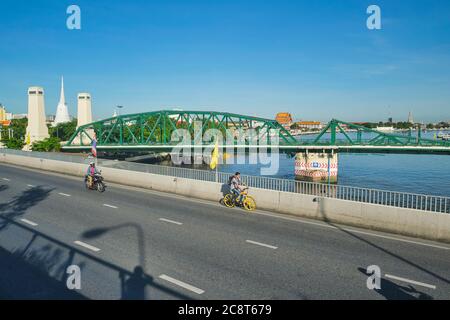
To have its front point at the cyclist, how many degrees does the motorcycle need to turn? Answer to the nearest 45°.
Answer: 0° — it already faces them

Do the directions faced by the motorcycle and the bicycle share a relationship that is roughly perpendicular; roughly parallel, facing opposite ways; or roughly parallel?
roughly parallel

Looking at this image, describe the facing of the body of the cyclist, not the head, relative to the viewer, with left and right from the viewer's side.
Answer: facing the viewer and to the right of the viewer

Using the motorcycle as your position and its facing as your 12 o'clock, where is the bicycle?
The bicycle is roughly at 12 o'clock from the motorcycle.

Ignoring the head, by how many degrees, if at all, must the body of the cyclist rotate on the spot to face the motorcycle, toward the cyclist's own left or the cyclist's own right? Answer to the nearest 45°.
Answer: approximately 180°

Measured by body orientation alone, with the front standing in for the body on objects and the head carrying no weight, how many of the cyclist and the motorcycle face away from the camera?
0
